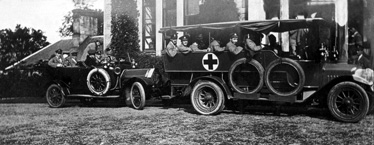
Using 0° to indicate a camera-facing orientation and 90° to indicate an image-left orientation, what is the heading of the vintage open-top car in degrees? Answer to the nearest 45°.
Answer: approximately 315°

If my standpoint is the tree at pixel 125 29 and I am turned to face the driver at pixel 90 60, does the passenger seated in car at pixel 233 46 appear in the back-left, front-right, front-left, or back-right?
front-left

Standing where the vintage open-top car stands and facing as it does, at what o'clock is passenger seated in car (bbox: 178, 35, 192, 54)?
The passenger seated in car is roughly at 12 o'clock from the vintage open-top car.

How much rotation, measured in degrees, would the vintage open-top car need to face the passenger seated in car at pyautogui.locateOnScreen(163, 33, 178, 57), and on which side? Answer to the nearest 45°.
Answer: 0° — it already faces them

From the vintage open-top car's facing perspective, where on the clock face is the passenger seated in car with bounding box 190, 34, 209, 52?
The passenger seated in car is roughly at 12 o'clock from the vintage open-top car.

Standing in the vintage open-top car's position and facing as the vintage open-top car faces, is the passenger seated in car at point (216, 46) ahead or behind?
ahead

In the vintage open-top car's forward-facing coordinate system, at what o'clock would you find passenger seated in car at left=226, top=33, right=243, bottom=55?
The passenger seated in car is roughly at 12 o'clock from the vintage open-top car.

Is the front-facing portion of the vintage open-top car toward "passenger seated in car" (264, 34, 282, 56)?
yes

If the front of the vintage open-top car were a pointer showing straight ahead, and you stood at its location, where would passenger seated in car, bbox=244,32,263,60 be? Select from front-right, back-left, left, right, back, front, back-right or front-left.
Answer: front
